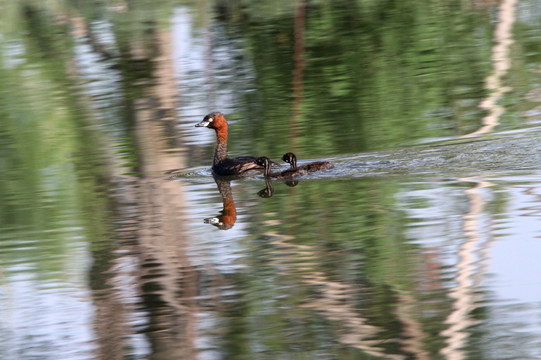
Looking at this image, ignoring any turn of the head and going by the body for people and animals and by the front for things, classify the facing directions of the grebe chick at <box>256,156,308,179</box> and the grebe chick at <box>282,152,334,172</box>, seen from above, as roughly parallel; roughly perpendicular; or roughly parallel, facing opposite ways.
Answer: roughly parallel

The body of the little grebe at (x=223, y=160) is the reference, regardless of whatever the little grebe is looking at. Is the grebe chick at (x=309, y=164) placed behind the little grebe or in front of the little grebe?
behind

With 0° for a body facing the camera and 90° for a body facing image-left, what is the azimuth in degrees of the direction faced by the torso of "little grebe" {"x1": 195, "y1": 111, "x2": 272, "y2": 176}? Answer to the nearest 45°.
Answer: approximately 90°

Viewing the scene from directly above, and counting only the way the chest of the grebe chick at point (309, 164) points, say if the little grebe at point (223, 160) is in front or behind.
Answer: in front

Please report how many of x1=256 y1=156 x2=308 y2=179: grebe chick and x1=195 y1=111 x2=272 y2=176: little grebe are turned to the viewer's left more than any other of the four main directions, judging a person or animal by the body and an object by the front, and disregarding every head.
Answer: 2

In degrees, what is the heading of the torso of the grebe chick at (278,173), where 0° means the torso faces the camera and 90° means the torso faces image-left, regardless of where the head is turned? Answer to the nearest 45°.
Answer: approximately 90°

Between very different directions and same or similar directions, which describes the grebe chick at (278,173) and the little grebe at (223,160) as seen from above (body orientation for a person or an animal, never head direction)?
same or similar directions

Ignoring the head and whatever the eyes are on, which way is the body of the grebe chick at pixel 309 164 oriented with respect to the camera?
to the viewer's left

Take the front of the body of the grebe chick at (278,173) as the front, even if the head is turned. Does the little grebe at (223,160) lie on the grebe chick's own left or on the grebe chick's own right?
on the grebe chick's own right

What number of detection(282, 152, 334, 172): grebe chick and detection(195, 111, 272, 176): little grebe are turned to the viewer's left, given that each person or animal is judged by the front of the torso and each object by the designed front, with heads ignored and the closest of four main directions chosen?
2

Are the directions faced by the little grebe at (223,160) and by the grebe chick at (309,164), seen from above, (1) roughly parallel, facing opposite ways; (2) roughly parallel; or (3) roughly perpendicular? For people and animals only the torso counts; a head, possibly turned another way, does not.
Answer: roughly parallel
